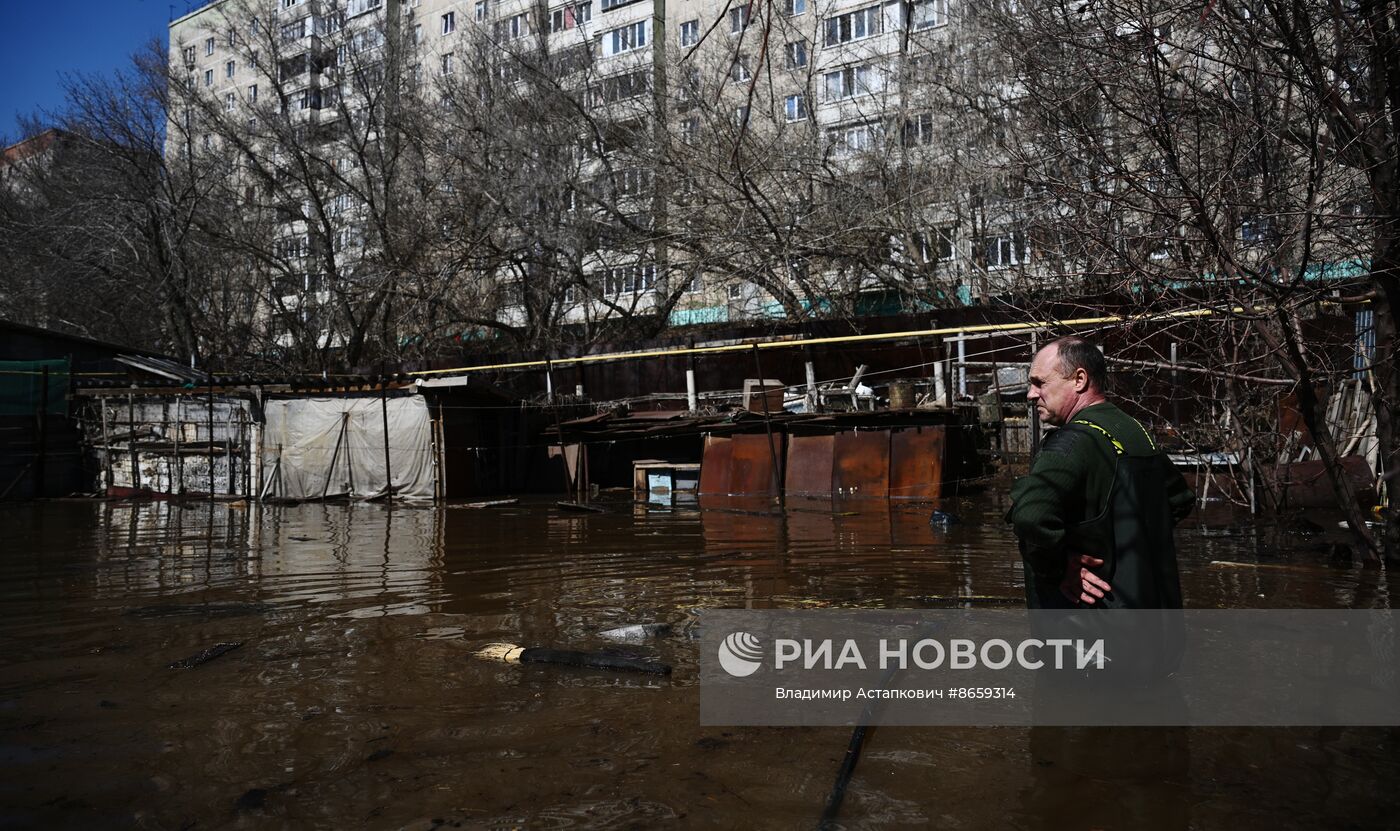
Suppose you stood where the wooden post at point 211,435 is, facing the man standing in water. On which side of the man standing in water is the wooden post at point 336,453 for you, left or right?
left

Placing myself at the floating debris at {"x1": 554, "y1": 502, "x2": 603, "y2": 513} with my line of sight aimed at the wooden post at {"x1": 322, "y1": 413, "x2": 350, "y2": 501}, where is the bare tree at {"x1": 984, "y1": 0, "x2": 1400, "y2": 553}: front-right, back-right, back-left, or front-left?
back-left

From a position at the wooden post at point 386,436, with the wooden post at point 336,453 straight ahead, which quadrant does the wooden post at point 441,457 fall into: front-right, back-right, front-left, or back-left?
back-right

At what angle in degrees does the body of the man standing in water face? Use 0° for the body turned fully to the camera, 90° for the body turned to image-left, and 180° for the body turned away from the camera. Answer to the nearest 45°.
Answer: approximately 135°

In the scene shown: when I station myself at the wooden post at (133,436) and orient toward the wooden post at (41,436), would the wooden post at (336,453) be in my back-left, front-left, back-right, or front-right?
back-left

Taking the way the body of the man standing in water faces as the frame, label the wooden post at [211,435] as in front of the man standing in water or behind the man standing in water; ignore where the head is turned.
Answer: in front

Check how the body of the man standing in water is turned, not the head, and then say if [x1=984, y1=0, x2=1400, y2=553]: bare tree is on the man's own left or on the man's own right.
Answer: on the man's own right

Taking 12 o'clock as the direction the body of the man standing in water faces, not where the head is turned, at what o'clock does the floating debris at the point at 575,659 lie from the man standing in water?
The floating debris is roughly at 11 o'clock from the man standing in water.

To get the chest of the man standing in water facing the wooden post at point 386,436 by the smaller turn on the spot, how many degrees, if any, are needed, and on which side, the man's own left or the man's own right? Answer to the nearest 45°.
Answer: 0° — they already face it

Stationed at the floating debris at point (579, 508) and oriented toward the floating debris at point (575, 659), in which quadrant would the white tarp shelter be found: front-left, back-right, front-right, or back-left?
back-right

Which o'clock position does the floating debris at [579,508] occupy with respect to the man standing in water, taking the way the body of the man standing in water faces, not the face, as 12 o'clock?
The floating debris is roughly at 12 o'clock from the man standing in water.

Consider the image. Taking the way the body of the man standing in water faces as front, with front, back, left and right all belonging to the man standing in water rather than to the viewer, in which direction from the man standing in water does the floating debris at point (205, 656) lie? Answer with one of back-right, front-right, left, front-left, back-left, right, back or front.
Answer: front-left

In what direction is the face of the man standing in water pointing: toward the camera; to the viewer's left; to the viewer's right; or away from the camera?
to the viewer's left

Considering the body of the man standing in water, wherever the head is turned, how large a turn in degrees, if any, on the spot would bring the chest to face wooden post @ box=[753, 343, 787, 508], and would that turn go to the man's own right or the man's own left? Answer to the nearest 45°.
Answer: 0° — they already face it

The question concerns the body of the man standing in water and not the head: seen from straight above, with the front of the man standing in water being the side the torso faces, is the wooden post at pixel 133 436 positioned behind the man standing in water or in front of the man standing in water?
in front
